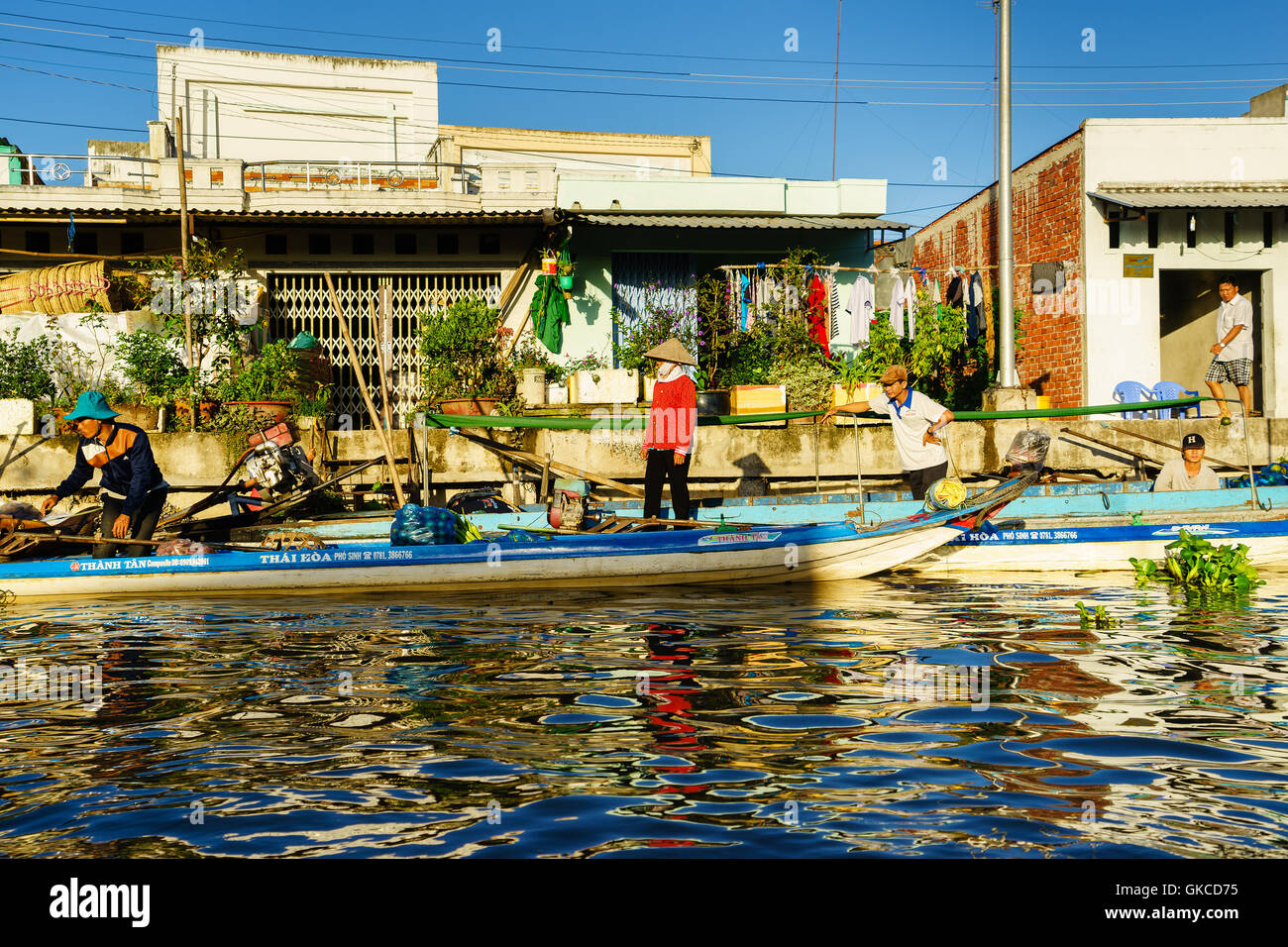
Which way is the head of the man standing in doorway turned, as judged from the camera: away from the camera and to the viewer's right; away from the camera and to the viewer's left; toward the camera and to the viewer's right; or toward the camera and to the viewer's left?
toward the camera and to the viewer's left

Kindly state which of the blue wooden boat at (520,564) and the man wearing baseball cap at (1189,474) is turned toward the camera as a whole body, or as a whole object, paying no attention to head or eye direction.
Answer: the man wearing baseball cap

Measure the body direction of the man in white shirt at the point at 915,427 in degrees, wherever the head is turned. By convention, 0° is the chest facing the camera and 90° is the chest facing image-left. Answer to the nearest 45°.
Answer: approximately 45°

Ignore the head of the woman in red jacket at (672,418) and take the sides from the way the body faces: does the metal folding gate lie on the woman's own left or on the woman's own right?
on the woman's own right

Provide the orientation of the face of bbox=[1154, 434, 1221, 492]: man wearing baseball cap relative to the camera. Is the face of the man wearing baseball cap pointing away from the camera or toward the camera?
toward the camera

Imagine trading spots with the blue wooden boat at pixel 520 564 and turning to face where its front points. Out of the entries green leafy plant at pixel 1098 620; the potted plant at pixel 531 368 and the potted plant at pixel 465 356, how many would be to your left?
2

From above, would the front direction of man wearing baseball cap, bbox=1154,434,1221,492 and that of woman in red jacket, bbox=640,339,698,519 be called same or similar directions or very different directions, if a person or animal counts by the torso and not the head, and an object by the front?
same or similar directions

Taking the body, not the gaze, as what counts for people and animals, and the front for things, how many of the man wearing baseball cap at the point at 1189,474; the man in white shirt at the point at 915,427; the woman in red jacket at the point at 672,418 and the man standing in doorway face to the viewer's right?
0

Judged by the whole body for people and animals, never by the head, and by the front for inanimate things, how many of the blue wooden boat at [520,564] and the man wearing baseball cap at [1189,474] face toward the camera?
1

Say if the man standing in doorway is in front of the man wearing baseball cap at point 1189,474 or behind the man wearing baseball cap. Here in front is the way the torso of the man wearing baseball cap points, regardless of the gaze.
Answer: behind

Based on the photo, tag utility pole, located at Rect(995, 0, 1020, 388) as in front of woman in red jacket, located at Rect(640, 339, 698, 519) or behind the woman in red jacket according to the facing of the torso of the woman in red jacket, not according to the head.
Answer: behind

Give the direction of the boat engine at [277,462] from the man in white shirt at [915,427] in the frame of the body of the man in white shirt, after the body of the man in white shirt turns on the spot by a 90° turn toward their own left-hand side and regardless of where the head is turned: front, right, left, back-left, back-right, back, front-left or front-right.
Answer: back-right

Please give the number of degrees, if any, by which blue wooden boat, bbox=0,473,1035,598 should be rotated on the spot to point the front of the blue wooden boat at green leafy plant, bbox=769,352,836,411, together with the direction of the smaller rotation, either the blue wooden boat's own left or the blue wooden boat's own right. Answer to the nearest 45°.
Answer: approximately 45° to the blue wooden boat's own left

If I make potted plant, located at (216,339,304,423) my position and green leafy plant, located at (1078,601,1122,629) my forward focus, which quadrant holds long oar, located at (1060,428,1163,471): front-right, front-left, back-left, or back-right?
front-left

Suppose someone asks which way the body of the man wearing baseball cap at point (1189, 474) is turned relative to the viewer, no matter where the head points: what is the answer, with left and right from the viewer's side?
facing the viewer

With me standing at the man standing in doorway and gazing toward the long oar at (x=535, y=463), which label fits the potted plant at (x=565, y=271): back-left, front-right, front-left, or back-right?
front-right

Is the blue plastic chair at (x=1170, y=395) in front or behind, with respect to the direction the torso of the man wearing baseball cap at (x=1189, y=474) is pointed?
behind

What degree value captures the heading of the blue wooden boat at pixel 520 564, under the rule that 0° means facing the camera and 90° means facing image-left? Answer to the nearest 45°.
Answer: approximately 270°
